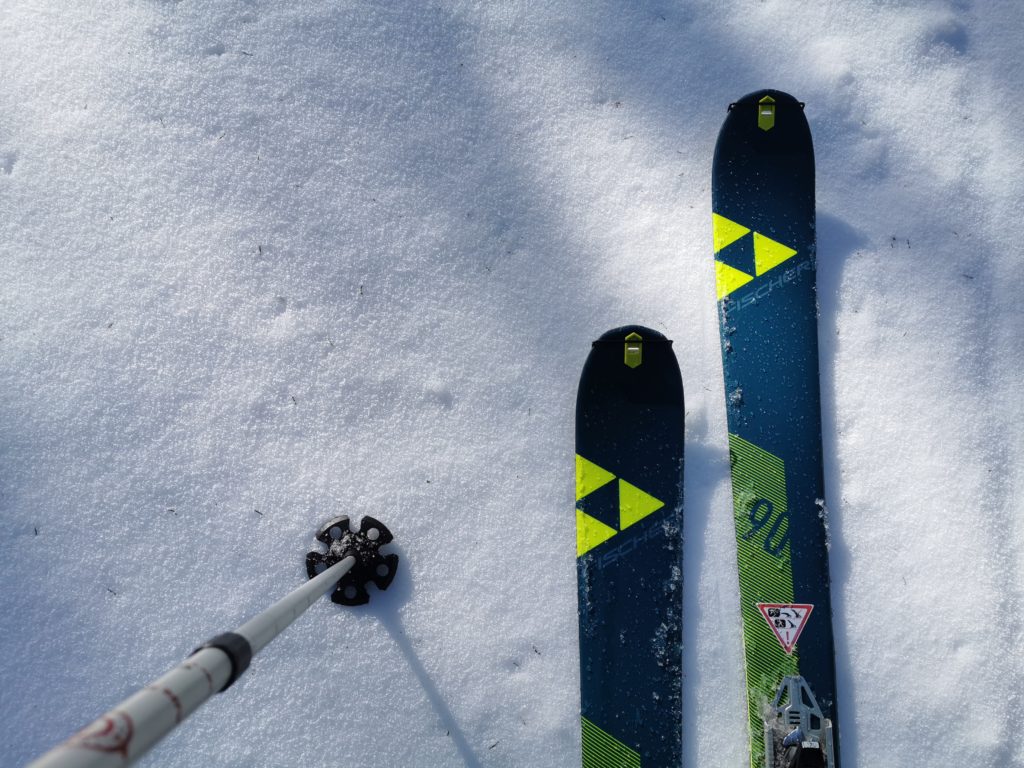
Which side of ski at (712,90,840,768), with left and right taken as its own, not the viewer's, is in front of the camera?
back

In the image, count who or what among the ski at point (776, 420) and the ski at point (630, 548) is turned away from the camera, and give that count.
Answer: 2

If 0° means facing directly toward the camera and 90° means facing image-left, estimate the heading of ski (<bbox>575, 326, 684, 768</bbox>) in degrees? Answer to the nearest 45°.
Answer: approximately 180°
